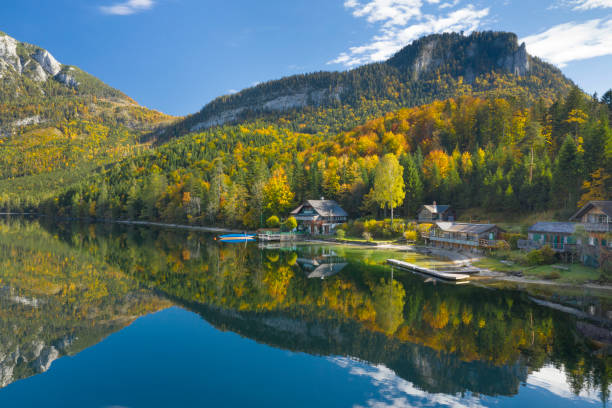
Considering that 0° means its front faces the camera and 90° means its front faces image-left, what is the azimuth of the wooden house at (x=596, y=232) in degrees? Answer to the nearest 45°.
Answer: approximately 45°

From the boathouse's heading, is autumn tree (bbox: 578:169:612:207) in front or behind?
behind

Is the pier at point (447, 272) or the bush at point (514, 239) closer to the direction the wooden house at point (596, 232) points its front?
the pier

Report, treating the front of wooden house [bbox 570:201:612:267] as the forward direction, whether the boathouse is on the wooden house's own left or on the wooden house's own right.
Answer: on the wooden house's own right

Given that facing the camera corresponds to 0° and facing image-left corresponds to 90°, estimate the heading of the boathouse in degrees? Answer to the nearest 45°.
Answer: approximately 45°

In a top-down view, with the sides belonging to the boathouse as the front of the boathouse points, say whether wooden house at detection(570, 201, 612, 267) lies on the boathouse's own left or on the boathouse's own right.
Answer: on the boathouse's own left

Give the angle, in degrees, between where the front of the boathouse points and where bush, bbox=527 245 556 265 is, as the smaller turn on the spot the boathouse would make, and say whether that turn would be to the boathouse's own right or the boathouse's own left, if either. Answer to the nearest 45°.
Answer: approximately 90° to the boathouse's own left
